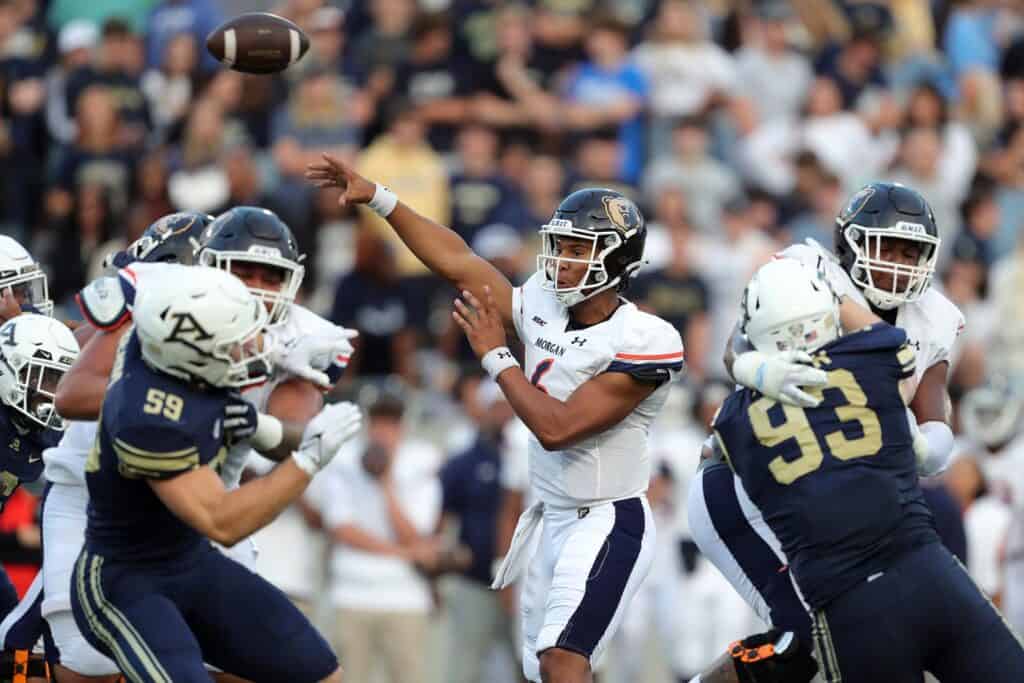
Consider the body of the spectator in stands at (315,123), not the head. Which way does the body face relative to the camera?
toward the camera

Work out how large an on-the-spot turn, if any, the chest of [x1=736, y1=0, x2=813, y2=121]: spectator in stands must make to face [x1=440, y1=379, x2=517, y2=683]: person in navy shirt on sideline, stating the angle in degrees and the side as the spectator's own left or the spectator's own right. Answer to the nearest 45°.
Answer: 0° — they already face them

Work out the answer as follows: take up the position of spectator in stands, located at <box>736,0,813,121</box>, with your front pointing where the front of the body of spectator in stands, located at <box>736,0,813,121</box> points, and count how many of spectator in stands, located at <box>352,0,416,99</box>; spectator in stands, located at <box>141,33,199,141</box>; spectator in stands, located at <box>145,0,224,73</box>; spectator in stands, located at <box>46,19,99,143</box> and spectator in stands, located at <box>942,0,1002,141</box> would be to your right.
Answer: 4

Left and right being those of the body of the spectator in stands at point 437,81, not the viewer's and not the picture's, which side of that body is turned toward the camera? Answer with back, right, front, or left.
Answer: front

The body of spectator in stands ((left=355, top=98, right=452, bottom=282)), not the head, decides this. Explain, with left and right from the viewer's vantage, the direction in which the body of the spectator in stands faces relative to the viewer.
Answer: facing the viewer

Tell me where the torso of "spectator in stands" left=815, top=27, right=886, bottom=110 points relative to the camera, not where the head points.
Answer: toward the camera

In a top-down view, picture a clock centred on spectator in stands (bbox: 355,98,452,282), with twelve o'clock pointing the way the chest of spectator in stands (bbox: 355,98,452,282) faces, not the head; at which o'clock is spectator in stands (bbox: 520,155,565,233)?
spectator in stands (bbox: 520,155,565,233) is roughly at 9 o'clock from spectator in stands (bbox: 355,98,452,282).

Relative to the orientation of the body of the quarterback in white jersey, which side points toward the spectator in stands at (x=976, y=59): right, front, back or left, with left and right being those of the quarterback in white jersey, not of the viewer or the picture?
back

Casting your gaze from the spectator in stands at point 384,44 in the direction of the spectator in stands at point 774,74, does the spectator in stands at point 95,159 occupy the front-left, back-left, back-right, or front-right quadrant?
back-right
